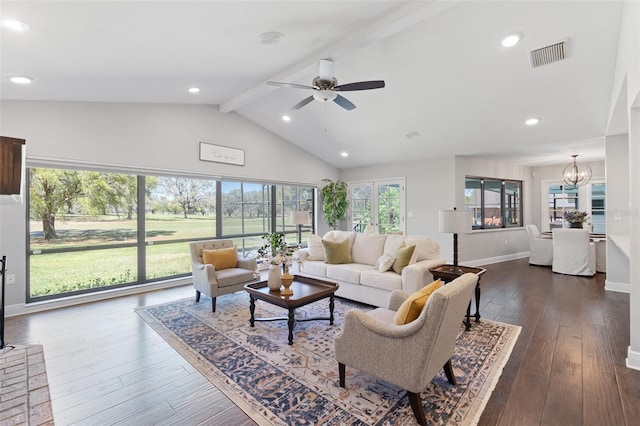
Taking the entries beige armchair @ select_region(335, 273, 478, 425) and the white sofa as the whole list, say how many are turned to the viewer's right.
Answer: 0

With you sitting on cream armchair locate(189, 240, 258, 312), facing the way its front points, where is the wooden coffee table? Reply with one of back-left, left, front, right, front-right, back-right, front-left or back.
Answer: front

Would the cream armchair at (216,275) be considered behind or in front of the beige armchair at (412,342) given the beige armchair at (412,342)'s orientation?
in front

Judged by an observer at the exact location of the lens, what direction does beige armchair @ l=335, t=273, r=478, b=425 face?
facing away from the viewer and to the left of the viewer

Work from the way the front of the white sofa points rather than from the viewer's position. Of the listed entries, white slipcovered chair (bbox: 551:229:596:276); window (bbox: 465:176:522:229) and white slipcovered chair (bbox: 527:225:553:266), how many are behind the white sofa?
3

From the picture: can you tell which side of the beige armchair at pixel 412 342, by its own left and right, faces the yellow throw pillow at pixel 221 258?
front

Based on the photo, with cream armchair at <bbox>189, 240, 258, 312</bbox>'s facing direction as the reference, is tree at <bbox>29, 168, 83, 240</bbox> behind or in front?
behind

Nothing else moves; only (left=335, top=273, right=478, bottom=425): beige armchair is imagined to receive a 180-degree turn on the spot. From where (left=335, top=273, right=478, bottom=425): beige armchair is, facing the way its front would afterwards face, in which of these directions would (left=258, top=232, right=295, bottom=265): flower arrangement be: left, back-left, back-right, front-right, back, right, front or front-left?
back

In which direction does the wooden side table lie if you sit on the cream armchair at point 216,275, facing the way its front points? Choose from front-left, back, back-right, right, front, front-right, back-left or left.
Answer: front

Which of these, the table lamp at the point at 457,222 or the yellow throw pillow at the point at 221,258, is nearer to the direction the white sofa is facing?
the yellow throw pillow

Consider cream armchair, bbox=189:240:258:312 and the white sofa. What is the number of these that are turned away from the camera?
0

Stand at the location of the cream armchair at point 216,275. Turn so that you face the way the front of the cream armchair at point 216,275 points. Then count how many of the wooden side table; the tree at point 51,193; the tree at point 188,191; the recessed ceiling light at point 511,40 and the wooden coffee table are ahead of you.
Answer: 3

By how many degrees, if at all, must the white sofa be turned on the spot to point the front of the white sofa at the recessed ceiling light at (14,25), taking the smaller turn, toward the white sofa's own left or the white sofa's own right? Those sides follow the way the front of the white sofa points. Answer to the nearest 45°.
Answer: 0° — it already faces it

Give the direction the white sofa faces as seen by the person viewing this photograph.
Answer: facing the viewer and to the left of the viewer

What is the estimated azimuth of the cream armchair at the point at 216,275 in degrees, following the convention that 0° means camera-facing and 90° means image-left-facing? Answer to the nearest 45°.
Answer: approximately 315°
